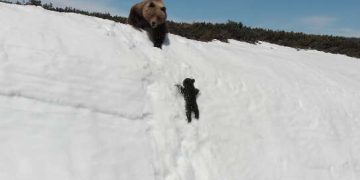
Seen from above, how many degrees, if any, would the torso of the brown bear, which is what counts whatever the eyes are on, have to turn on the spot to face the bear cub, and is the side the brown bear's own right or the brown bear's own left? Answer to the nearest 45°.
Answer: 0° — it already faces it

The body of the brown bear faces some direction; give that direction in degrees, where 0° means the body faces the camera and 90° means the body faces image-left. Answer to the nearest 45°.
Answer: approximately 315°
